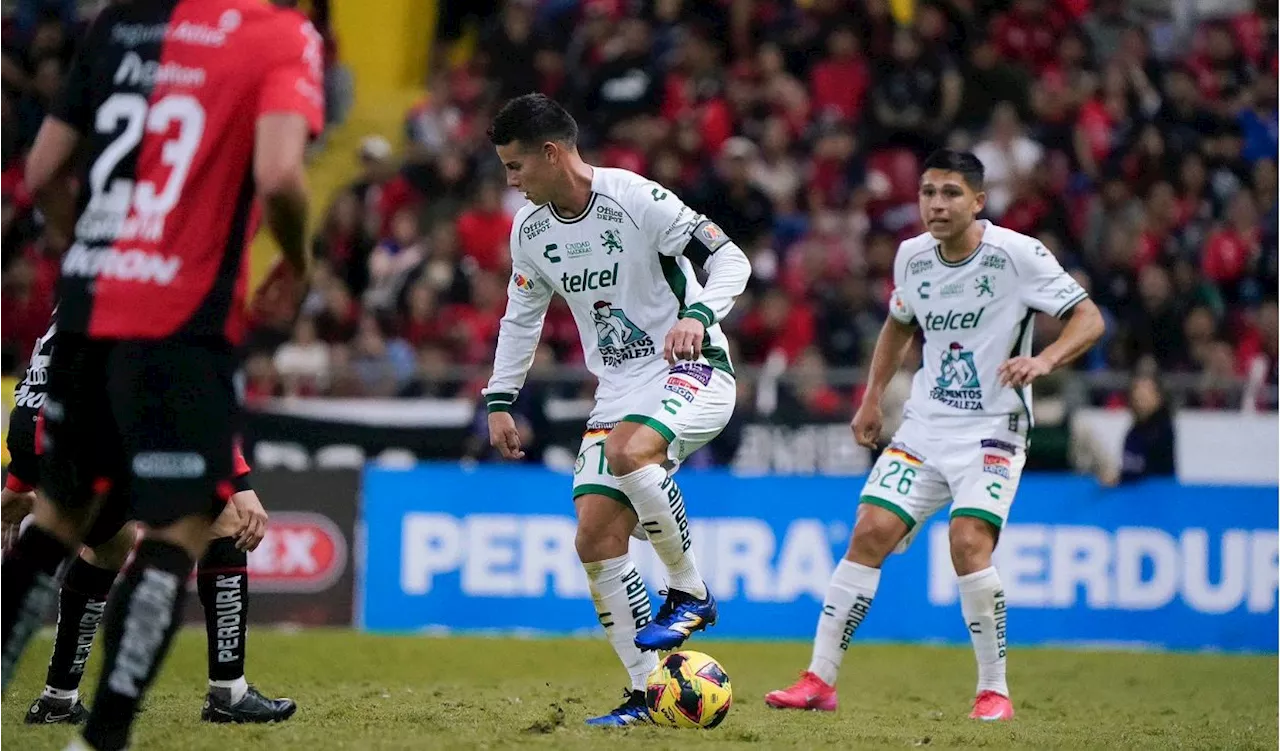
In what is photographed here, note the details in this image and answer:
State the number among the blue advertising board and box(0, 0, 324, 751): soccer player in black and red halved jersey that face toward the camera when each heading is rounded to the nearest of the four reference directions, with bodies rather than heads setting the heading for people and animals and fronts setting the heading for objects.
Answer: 1

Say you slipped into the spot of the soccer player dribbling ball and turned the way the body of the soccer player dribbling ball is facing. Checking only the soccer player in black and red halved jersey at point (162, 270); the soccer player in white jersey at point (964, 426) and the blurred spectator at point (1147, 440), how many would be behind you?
2

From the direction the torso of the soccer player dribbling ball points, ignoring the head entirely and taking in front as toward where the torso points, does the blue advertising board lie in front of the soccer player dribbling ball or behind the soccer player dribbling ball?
behind

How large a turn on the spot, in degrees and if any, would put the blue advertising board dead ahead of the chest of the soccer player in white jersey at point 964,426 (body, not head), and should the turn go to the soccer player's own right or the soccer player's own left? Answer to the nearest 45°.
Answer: approximately 135° to the soccer player's own right

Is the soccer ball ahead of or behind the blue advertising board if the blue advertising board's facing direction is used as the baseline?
ahead

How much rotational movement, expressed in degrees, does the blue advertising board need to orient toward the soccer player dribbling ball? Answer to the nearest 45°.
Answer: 0° — it already faces them

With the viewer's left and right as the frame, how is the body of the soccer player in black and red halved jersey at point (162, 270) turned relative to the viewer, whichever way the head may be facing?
facing away from the viewer and to the right of the viewer

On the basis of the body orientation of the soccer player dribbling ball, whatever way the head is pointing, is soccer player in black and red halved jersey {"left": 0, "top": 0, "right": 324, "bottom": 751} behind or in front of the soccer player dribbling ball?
in front

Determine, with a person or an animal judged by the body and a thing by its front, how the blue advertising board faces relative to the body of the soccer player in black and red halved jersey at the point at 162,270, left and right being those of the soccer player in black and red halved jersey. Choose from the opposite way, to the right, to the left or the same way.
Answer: the opposite way

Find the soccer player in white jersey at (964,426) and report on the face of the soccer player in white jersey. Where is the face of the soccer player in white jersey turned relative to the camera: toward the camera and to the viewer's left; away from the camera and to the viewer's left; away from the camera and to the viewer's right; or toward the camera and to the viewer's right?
toward the camera and to the viewer's left
